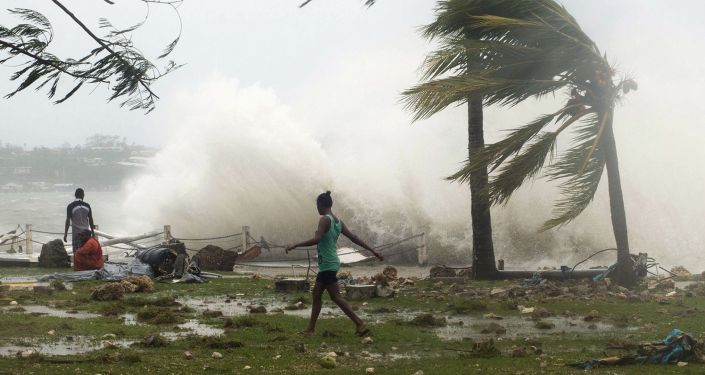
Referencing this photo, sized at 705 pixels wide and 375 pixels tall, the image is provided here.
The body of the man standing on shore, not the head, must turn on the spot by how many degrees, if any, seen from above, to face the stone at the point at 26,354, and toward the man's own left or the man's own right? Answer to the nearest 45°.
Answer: approximately 180°

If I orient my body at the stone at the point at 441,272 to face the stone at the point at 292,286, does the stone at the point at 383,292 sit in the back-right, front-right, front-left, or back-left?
front-left

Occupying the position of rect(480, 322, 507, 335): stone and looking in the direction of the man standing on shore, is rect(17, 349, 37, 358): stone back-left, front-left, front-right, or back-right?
front-left

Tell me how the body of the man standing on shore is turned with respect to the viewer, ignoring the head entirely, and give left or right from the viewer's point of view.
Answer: facing away from the viewer

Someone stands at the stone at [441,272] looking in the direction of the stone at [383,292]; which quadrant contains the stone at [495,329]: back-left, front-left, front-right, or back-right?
front-left
